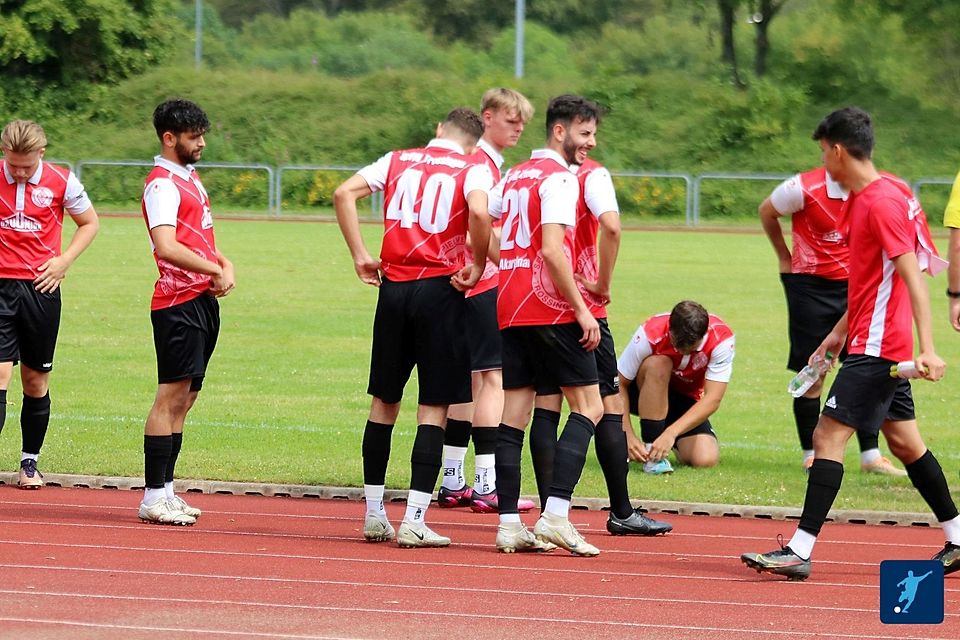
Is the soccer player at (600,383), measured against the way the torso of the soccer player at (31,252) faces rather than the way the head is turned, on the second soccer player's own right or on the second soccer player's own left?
on the second soccer player's own left

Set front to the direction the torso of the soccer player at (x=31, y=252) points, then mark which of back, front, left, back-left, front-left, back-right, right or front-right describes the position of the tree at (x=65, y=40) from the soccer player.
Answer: back

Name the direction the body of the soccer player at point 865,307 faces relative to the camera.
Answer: to the viewer's left

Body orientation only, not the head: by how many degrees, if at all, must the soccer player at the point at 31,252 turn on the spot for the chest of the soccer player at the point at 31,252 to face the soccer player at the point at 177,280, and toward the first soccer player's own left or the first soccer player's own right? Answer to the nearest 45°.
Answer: approximately 45° to the first soccer player's own left

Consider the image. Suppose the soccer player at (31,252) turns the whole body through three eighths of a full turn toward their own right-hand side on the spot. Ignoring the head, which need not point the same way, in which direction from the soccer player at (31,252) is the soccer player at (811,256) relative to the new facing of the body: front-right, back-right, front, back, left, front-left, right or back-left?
back-right

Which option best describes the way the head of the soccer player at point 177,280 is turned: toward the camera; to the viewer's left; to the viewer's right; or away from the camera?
to the viewer's right

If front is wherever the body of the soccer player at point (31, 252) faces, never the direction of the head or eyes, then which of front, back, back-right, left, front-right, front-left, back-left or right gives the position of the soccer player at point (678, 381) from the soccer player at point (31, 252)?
left

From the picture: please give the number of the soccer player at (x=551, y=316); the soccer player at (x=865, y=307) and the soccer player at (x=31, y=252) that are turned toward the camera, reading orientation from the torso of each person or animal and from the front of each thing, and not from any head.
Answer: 1

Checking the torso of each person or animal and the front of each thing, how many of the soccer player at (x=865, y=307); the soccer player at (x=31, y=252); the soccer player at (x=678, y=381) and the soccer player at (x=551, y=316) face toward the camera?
2

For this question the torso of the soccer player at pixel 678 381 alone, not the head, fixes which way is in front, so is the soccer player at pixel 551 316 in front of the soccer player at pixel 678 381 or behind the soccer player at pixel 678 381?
in front
